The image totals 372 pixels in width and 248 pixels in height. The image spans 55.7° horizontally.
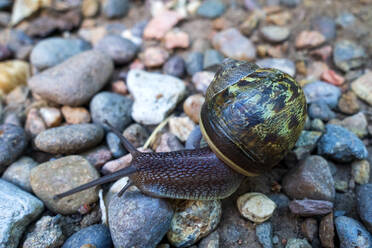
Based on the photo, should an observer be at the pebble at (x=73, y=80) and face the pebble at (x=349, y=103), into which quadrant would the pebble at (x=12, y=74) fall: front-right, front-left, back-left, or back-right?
back-left

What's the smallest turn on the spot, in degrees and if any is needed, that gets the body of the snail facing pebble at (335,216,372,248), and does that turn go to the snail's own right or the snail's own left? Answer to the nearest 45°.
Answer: approximately 135° to the snail's own left

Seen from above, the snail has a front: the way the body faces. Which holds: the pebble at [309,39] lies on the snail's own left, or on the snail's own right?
on the snail's own right

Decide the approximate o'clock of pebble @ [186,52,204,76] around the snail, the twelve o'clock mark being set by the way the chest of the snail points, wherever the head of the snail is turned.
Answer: The pebble is roughly at 3 o'clock from the snail.

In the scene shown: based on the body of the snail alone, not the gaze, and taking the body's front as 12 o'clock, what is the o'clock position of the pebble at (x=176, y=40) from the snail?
The pebble is roughly at 3 o'clock from the snail.

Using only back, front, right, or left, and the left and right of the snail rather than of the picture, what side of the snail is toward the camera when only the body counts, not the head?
left

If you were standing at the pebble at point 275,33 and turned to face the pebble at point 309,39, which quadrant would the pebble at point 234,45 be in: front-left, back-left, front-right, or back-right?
back-right

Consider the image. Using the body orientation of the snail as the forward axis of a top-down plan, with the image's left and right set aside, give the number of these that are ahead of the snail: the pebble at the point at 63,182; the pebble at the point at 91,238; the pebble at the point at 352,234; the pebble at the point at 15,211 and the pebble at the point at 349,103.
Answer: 3

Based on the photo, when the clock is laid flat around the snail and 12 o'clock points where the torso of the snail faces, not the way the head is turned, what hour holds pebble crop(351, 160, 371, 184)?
The pebble is roughly at 6 o'clock from the snail.
